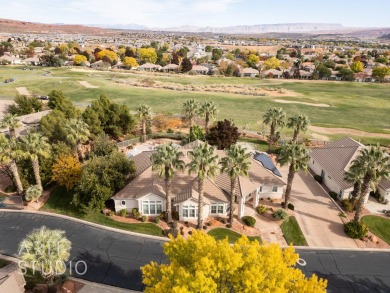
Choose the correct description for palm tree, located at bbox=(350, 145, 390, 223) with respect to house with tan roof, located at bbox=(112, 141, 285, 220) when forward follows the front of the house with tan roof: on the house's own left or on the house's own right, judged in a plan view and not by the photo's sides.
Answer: on the house's own left

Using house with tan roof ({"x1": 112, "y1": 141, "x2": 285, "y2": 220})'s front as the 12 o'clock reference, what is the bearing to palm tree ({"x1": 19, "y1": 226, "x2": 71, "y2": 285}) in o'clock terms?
The palm tree is roughly at 1 o'clock from the house with tan roof.

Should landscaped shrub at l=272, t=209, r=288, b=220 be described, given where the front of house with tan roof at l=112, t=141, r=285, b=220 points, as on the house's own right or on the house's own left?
on the house's own left

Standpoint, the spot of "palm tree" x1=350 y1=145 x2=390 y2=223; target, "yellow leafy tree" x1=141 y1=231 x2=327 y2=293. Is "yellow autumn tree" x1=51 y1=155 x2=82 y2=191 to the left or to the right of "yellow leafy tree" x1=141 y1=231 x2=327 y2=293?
right

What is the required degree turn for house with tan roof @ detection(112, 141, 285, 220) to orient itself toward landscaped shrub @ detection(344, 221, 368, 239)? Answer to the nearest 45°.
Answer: approximately 90° to its left

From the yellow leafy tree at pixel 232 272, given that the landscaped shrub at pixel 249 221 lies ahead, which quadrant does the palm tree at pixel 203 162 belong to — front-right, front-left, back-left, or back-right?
front-left

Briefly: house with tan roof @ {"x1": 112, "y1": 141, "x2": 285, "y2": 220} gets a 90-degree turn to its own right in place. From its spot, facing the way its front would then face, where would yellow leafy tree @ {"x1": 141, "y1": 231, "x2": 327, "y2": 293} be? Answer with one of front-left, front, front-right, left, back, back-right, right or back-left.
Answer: left

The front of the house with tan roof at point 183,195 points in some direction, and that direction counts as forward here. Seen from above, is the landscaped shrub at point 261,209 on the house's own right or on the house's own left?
on the house's own left

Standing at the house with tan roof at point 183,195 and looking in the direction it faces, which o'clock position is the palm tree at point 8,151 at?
The palm tree is roughly at 3 o'clock from the house with tan roof.

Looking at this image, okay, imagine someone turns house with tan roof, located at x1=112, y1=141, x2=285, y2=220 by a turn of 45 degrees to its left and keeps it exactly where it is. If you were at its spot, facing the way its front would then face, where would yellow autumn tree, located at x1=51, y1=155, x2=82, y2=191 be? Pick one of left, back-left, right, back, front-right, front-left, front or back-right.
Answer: back-right

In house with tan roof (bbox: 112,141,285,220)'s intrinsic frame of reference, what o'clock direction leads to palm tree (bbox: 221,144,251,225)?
The palm tree is roughly at 10 o'clock from the house with tan roof.

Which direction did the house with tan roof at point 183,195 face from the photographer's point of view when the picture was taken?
facing the viewer

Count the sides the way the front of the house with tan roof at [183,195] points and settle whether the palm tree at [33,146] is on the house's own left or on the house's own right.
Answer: on the house's own right

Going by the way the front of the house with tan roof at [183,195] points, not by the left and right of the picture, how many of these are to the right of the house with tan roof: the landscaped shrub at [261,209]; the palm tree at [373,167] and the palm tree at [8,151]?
1

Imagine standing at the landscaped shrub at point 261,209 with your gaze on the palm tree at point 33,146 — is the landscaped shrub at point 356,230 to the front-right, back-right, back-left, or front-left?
back-left

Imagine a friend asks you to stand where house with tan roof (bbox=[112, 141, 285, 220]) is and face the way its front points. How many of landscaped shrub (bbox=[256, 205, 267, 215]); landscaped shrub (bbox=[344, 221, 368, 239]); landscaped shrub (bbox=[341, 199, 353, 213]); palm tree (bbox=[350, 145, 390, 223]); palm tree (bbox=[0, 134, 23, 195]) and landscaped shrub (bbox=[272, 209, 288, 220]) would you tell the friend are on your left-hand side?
5

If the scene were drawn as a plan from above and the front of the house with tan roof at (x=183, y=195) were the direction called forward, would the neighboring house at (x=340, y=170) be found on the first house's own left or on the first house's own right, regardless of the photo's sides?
on the first house's own left
